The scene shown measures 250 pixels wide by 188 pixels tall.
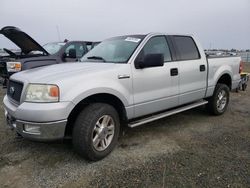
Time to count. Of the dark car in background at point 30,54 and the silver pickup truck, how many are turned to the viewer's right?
0

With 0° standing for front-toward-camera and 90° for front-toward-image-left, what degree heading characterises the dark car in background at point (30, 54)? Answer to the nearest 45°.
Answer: approximately 45°

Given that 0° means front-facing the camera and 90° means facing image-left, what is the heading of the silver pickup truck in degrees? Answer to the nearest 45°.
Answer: approximately 45°
